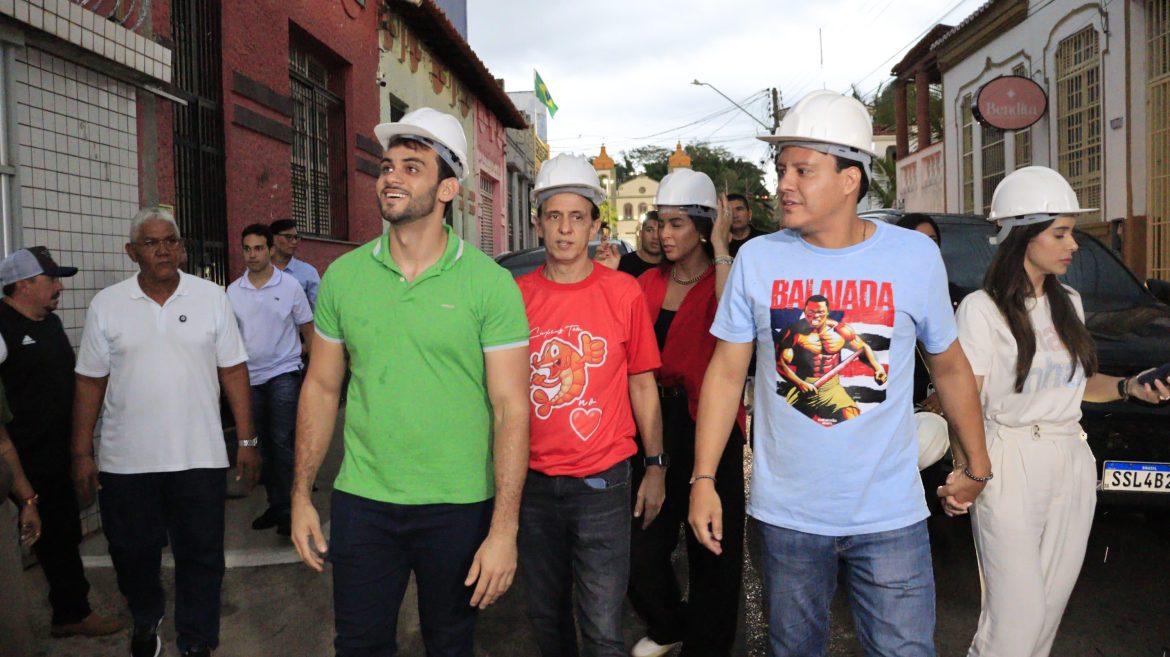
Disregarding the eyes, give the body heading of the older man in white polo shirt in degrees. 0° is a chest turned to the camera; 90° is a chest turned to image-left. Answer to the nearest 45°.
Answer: approximately 0°

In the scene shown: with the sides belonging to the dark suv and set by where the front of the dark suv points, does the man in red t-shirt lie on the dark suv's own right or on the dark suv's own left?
on the dark suv's own right

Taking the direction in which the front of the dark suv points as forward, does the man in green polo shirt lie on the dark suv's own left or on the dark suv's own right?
on the dark suv's own right

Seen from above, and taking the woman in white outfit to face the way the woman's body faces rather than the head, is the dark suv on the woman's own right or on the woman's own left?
on the woman's own left

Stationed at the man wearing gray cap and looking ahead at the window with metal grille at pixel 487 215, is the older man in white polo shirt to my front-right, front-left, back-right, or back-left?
back-right

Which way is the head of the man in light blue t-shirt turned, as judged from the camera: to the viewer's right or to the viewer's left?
to the viewer's left
